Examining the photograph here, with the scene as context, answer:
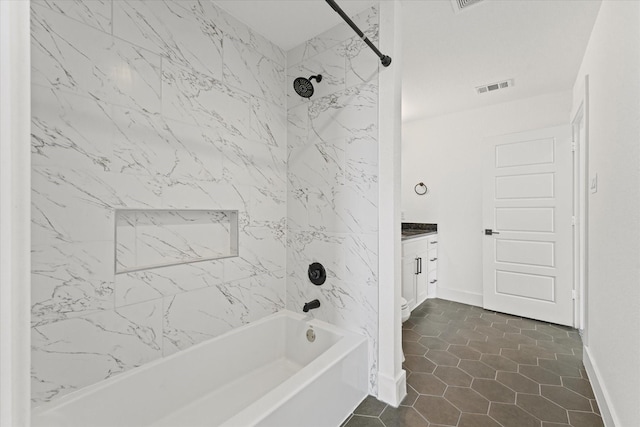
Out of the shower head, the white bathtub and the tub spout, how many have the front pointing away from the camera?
0

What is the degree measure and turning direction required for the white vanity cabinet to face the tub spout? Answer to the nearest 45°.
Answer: approximately 90° to its right

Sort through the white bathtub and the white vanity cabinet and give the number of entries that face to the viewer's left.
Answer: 0

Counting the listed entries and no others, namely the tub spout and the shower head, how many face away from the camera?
0

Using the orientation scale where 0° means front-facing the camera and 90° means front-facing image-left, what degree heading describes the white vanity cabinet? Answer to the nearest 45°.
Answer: approximately 315°

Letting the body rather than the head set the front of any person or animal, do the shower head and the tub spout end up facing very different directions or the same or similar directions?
same or similar directions

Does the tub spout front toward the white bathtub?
yes

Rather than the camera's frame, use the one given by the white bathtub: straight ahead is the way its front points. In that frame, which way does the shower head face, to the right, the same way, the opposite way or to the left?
to the right

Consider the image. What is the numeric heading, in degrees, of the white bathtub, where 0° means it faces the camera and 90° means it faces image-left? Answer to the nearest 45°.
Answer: approximately 315°

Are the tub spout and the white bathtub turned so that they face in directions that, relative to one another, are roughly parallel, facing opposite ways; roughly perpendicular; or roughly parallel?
roughly perpendicular

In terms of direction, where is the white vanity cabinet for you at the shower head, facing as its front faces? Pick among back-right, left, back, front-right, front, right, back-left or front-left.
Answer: back

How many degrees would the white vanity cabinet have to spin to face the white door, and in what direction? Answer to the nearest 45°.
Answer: approximately 45° to its left

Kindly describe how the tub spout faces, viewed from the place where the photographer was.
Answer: facing the viewer and to the left of the viewer
